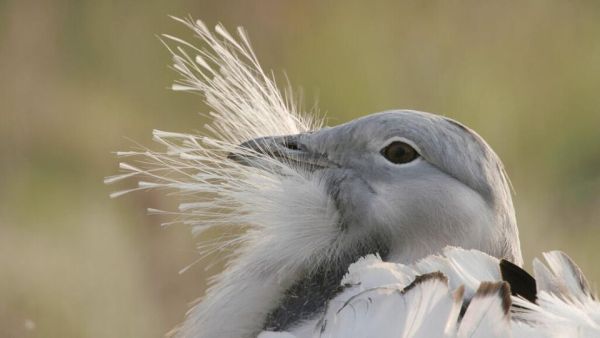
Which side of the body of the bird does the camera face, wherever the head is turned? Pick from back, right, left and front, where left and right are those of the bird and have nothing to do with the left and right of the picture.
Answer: left
